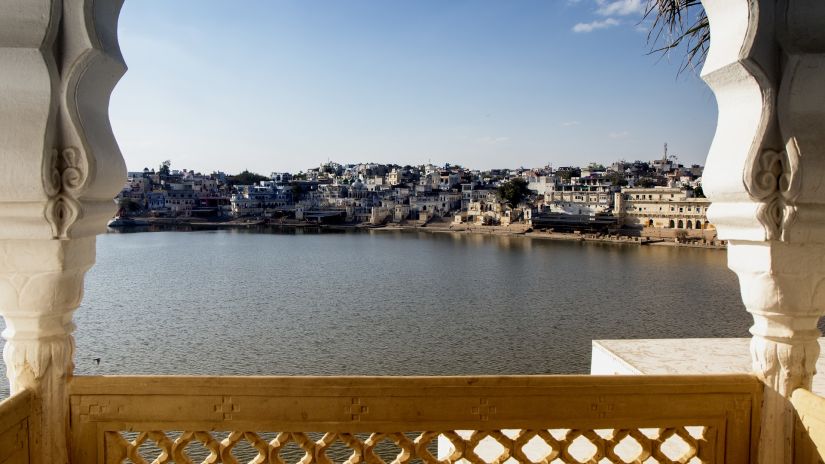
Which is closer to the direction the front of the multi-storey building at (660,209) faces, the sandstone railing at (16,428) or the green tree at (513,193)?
the sandstone railing

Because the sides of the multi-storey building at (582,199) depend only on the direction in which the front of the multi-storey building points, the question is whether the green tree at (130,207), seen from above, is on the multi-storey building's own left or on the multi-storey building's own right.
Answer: on the multi-storey building's own right

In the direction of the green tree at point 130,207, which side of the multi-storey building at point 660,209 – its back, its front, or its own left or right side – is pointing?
right

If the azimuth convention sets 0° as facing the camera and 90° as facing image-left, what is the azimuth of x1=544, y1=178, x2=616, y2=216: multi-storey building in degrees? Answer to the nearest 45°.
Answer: approximately 0°

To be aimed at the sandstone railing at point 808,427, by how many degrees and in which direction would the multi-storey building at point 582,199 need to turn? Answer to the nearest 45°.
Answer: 0° — it already faces it

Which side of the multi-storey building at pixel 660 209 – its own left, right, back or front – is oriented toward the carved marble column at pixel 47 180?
front

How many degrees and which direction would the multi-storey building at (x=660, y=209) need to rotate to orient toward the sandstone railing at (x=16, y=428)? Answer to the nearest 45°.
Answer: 0° — it already faces it

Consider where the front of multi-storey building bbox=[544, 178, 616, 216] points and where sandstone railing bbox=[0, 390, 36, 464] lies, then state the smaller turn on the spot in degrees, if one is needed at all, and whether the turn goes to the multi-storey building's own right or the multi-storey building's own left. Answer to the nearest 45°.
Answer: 0° — it already faces it

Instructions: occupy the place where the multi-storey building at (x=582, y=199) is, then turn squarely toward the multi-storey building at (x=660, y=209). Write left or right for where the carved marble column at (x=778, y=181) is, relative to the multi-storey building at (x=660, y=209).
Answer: right

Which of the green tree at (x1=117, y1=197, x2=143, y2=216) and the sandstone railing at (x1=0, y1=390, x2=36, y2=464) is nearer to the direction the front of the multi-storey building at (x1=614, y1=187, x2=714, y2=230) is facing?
the sandstone railing

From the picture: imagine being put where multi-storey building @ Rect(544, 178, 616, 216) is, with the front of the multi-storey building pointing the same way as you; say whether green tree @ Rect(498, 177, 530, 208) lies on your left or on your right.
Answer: on your right
